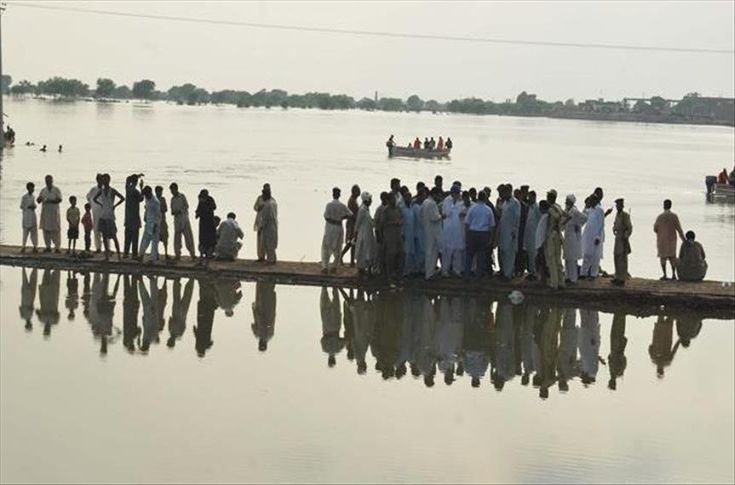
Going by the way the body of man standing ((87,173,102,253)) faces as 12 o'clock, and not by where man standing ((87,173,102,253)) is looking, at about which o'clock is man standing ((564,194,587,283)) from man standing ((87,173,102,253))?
man standing ((564,194,587,283)) is roughly at 4 o'clock from man standing ((87,173,102,253)).

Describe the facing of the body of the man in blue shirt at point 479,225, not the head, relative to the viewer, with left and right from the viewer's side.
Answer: facing away from the viewer

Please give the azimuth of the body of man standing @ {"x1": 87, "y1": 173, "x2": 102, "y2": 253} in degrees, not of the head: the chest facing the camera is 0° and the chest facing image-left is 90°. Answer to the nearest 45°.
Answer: approximately 180°

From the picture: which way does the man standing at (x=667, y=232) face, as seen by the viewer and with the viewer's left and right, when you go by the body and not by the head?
facing away from the viewer

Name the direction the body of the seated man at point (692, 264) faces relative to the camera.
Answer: away from the camera
